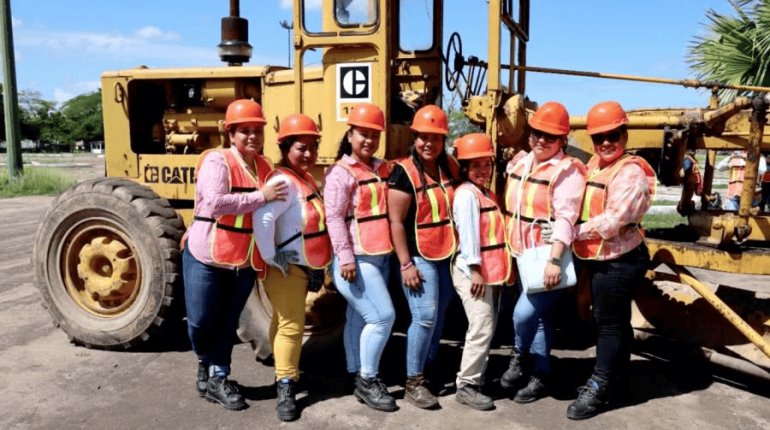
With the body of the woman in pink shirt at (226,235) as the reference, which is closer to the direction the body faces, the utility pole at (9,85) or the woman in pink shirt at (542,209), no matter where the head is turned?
the woman in pink shirt

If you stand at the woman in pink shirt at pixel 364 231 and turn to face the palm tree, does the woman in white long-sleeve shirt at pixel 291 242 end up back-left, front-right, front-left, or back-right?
back-left

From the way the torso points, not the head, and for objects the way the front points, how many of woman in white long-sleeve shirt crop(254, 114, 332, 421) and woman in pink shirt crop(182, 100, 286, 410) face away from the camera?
0

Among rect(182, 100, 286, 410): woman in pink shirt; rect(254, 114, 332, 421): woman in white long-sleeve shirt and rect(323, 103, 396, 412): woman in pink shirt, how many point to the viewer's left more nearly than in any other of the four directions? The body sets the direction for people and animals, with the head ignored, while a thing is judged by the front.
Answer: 0

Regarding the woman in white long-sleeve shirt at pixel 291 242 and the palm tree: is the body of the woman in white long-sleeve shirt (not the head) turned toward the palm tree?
no

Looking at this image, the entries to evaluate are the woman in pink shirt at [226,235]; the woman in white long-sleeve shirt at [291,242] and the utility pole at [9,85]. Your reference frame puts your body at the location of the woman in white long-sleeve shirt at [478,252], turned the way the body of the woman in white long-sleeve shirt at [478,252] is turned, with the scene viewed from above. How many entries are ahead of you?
0

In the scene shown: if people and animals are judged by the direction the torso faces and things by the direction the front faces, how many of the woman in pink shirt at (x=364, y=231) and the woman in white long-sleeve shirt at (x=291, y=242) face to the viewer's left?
0

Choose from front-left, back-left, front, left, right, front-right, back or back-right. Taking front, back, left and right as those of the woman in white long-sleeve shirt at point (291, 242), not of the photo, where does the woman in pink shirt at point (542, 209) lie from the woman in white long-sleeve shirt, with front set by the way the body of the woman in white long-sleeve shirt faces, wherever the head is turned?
front-left

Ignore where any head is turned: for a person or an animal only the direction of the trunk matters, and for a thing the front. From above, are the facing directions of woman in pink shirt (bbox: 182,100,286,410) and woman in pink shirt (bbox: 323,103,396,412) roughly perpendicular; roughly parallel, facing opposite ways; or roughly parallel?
roughly parallel

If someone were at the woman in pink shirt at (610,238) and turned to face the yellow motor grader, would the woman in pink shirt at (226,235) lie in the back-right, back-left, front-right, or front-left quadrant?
front-left

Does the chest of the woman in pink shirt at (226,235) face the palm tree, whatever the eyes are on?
no

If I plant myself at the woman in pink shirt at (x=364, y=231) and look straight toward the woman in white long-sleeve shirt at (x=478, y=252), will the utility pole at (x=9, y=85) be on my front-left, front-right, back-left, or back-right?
back-left

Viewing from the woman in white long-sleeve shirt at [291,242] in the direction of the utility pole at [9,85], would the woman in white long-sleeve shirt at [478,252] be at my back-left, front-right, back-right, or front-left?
back-right

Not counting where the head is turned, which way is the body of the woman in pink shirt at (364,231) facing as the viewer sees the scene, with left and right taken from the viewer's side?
facing the viewer and to the right of the viewer

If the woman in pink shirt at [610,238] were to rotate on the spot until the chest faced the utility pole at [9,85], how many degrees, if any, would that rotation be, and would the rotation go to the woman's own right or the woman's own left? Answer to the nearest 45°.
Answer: approximately 90° to the woman's own right

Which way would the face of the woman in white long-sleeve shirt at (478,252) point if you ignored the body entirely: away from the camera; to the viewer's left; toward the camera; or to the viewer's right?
toward the camera

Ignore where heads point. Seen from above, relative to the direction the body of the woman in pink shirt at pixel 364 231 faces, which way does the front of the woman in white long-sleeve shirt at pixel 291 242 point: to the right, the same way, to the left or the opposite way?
the same way

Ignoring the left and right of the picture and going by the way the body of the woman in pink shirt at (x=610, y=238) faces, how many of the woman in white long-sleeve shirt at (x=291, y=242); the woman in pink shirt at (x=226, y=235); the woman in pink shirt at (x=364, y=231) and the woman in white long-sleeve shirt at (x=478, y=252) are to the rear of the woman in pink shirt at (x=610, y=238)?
0

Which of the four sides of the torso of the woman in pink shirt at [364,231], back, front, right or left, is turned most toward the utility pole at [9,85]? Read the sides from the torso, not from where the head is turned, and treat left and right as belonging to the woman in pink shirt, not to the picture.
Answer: back
